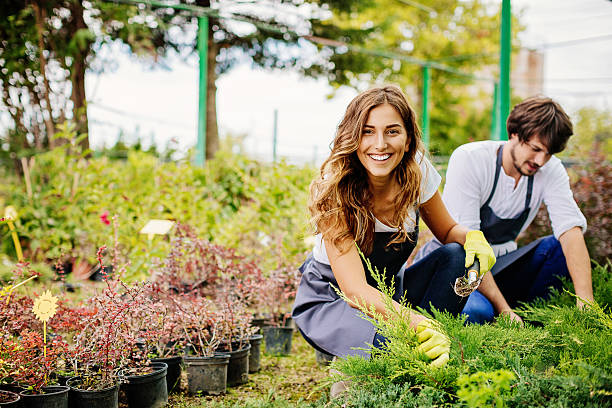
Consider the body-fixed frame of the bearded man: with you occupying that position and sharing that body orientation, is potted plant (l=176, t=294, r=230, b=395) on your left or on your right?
on your right

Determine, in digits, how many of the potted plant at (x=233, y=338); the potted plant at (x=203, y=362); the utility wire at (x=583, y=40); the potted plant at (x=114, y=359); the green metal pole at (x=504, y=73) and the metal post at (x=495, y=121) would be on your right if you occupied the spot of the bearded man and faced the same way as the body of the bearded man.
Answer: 3

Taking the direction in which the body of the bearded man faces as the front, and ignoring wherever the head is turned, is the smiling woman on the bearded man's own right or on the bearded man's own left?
on the bearded man's own right

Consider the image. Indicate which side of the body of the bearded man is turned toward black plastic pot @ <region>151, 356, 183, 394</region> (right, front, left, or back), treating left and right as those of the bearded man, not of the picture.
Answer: right

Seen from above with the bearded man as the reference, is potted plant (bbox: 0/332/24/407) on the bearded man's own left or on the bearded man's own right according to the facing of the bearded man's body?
on the bearded man's own right

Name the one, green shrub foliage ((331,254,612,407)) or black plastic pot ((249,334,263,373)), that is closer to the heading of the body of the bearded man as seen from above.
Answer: the green shrub foliage

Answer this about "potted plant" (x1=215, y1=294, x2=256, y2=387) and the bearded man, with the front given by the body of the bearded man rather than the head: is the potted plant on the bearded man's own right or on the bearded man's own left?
on the bearded man's own right
